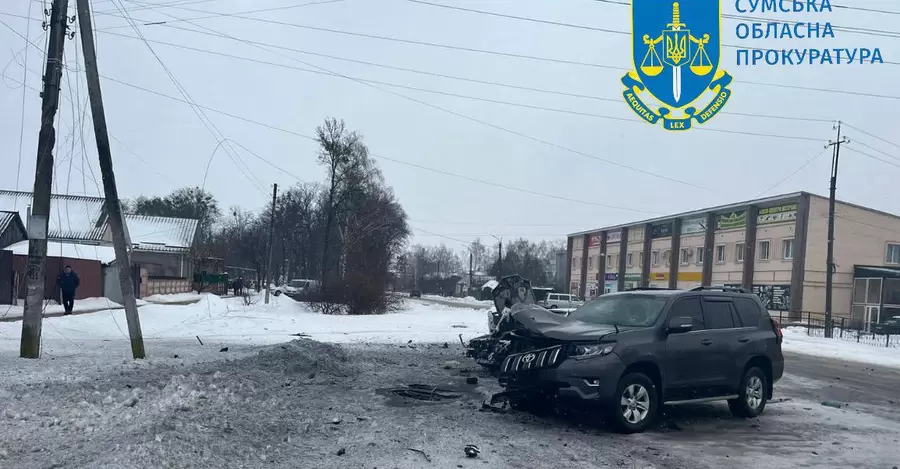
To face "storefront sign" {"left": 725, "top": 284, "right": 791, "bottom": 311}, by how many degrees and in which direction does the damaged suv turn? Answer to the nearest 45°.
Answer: approximately 135° to its right

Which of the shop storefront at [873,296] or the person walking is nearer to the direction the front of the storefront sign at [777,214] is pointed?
the person walking

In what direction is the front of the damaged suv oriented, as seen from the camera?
facing the viewer and to the left of the viewer

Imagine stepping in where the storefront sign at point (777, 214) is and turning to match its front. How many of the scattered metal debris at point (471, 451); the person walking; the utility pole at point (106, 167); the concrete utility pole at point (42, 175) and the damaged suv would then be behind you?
0

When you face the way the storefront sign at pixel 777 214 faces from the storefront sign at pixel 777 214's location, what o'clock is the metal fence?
The metal fence is roughly at 10 o'clock from the storefront sign.

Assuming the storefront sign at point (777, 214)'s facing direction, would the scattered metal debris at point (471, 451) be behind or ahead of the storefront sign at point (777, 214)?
ahead

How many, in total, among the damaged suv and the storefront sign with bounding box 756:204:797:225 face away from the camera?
0

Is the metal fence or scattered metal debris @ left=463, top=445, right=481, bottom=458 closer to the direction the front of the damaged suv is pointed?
the scattered metal debris

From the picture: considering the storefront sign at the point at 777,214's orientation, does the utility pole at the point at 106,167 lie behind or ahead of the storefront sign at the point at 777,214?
ahead

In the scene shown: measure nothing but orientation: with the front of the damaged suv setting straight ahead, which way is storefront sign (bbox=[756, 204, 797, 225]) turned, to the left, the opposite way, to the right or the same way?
the same way
